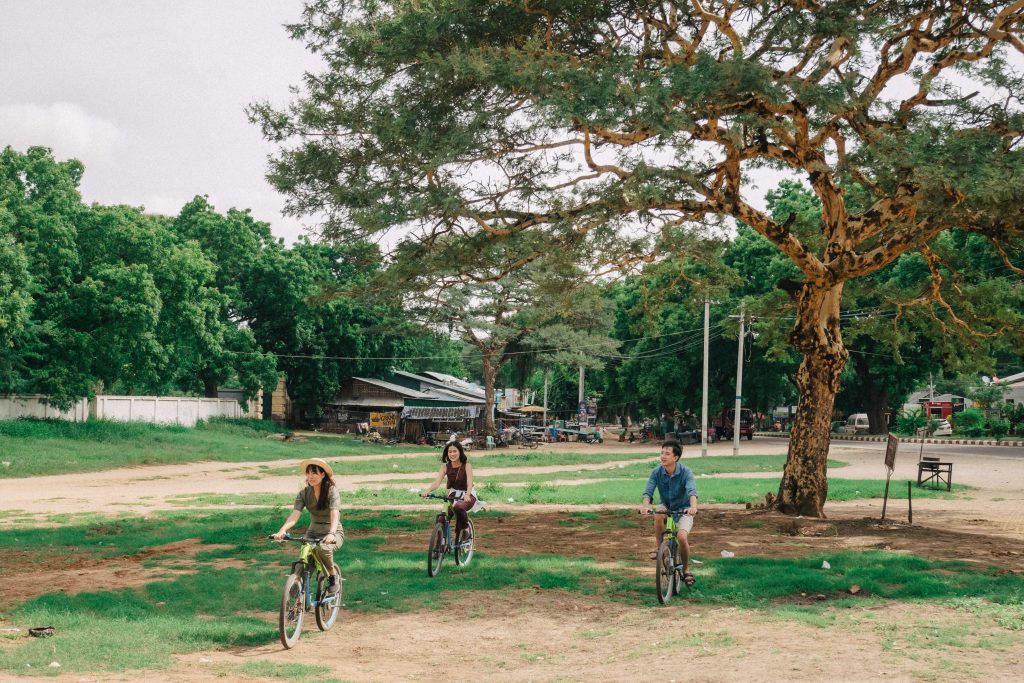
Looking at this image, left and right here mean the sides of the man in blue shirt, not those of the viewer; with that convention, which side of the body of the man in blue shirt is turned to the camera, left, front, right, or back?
front

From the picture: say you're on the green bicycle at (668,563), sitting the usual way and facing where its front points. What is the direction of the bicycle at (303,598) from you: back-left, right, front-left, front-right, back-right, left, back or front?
front-right

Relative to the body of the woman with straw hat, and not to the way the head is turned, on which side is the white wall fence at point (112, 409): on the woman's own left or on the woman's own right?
on the woman's own right

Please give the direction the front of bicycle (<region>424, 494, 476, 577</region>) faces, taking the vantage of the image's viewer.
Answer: facing the viewer and to the left of the viewer

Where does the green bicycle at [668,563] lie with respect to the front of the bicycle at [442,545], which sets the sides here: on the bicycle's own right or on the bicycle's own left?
on the bicycle's own left

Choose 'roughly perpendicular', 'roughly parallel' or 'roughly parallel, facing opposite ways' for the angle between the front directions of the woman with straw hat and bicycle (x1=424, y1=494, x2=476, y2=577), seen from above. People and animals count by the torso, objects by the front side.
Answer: roughly parallel

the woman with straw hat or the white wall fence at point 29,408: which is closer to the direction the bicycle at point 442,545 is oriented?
the woman with straw hat

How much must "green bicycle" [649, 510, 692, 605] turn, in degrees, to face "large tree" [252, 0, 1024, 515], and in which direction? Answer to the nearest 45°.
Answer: approximately 180°

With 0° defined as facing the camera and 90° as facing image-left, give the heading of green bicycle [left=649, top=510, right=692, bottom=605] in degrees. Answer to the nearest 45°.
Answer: approximately 0°

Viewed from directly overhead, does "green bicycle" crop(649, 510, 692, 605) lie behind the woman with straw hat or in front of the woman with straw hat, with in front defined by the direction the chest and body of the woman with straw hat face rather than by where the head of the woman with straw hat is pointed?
behind
